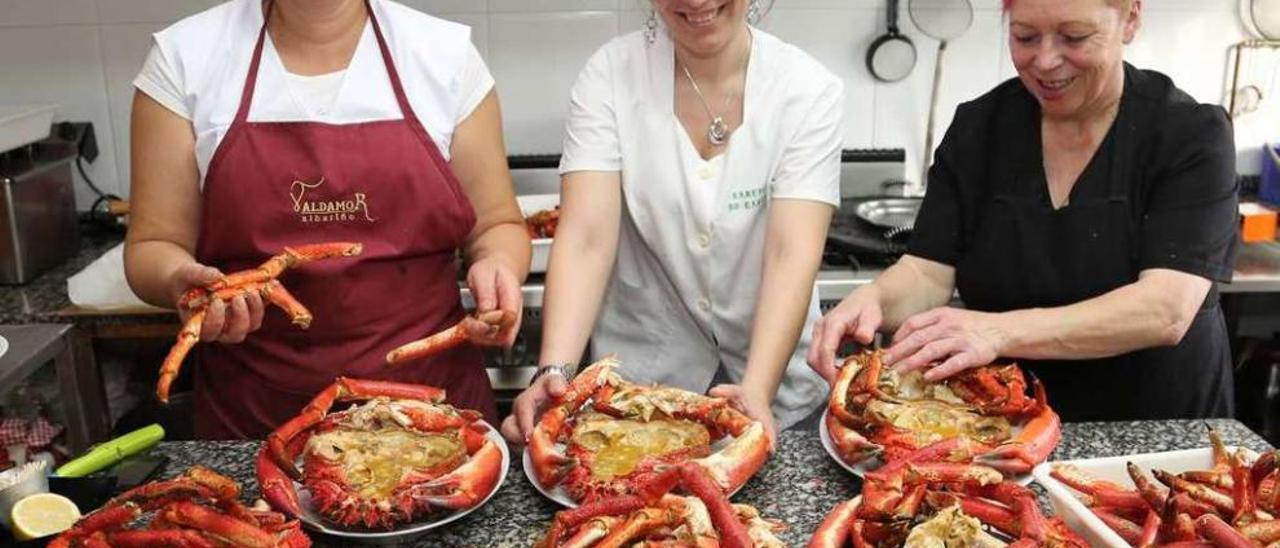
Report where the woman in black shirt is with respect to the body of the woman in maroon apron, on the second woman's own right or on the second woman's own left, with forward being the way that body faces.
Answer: on the second woman's own left

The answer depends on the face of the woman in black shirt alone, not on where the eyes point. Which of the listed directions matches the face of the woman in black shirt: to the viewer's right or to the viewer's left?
to the viewer's left

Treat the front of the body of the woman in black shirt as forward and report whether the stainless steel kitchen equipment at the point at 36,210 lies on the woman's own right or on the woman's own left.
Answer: on the woman's own right

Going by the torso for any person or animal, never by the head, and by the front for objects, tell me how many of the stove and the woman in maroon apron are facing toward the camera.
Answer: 2

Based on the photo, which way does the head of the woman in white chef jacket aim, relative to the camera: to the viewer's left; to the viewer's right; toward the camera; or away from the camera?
toward the camera

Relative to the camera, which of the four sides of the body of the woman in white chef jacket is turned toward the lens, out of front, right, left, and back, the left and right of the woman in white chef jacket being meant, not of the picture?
front

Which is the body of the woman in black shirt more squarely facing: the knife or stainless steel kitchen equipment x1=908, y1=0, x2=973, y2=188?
the knife

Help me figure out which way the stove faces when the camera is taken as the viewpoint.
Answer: facing the viewer

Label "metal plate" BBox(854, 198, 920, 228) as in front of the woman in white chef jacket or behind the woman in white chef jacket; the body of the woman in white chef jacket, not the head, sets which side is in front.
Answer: behind

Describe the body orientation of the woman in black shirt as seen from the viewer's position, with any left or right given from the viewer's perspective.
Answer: facing the viewer and to the left of the viewer

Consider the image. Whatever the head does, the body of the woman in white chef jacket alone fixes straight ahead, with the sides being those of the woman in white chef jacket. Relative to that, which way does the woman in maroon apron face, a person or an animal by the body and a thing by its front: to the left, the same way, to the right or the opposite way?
the same way

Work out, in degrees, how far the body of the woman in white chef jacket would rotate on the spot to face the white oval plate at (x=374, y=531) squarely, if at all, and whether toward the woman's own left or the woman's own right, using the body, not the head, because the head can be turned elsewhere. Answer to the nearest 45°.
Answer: approximately 45° to the woman's own right

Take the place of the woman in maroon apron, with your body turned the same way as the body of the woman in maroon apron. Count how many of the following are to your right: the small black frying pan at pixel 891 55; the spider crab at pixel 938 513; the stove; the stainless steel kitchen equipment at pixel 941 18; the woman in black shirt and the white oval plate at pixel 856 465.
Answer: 0

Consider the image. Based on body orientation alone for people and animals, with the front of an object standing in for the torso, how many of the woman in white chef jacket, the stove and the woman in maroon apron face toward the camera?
3

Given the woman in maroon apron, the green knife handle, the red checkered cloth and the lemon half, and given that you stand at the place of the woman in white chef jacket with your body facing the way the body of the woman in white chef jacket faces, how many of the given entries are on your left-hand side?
0

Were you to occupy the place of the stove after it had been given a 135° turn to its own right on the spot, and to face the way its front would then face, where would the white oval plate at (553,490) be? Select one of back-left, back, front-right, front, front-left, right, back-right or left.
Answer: back-left

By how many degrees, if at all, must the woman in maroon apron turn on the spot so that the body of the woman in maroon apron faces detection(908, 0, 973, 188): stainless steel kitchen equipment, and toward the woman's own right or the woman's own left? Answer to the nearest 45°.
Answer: approximately 135° to the woman's own left

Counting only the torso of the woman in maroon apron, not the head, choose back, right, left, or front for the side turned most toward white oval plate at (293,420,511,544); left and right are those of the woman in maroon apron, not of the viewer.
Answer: front
